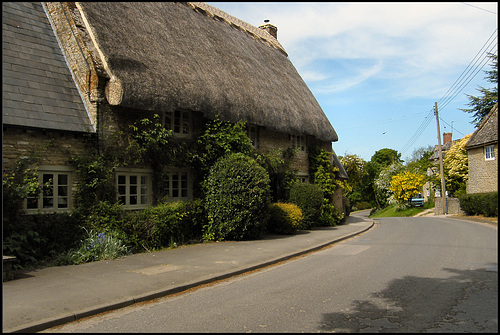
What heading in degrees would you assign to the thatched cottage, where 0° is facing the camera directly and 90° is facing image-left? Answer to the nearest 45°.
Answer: approximately 315°

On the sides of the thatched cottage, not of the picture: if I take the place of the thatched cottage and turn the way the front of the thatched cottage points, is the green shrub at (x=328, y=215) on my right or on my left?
on my left

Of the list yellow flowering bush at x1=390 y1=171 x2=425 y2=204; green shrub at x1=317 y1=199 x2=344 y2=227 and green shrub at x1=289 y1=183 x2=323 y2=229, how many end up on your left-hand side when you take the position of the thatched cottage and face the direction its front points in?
3

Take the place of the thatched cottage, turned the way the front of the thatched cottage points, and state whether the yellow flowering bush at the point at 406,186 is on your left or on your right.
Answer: on your left

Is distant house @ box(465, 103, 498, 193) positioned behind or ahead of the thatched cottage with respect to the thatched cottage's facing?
ahead

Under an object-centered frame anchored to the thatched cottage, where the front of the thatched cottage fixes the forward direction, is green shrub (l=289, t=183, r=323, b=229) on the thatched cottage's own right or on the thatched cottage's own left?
on the thatched cottage's own left

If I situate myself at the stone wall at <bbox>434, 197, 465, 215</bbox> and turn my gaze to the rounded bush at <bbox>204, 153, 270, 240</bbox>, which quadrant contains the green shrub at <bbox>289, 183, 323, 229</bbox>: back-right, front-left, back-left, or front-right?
front-right

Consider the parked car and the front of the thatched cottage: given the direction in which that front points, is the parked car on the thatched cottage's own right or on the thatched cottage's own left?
on the thatched cottage's own left

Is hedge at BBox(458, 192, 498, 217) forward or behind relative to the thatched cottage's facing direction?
forward
